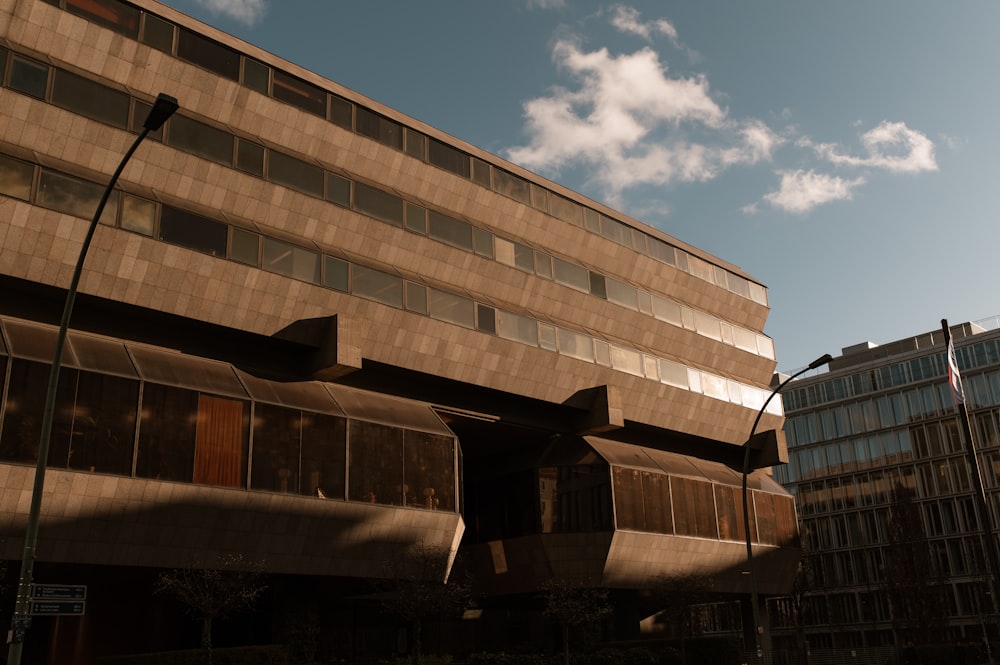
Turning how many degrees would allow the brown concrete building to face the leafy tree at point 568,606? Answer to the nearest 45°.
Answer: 0° — it already faces it
